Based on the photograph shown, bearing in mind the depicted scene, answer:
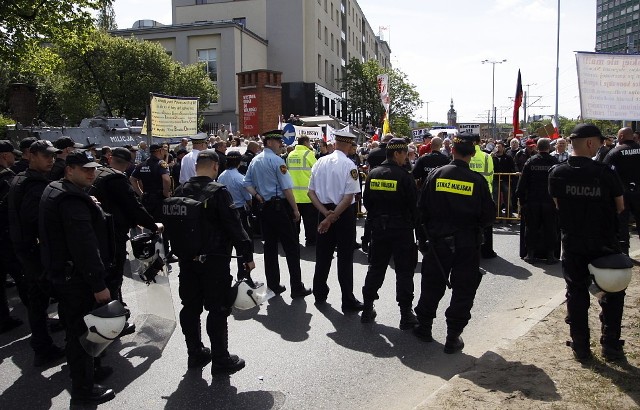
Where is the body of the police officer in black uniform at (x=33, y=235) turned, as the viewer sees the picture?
to the viewer's right

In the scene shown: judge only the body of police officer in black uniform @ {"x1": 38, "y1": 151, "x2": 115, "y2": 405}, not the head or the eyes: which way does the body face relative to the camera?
to the viewer's right

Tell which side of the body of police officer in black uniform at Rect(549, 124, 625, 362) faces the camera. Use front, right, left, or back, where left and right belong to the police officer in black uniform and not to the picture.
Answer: back

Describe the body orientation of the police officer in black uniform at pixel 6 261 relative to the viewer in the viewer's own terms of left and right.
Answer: facing to the right of the viewer

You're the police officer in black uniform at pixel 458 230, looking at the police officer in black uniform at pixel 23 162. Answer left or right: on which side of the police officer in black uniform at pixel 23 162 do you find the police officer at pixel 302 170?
right

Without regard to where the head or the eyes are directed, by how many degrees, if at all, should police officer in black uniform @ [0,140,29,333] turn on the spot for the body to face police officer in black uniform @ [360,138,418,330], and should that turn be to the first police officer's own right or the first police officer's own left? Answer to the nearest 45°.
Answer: approximately 45° to the first police officer's own right

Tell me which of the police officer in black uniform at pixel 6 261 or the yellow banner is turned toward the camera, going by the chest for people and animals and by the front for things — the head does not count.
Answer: the yellow banner

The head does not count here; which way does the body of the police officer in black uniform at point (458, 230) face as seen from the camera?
away from the camera

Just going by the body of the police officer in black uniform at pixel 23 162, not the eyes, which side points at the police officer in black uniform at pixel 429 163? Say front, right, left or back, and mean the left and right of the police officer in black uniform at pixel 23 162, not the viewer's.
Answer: front

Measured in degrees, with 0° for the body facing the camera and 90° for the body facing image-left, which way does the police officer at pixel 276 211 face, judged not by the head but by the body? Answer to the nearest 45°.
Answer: approximately 225°

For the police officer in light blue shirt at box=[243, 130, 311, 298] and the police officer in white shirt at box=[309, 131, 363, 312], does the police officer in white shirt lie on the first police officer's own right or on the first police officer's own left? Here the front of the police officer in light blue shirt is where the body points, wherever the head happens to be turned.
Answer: on the first police officer's own right

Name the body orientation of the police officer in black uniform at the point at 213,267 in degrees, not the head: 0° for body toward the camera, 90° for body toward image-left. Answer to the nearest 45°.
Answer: approximately 225°

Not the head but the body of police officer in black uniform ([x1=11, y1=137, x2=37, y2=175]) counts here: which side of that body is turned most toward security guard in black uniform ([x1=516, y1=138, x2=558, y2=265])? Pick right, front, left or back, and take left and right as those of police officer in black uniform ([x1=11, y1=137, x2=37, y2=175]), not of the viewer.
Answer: front

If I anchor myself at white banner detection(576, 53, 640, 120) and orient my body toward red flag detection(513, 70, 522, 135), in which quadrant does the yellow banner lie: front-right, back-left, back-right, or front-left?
front-left

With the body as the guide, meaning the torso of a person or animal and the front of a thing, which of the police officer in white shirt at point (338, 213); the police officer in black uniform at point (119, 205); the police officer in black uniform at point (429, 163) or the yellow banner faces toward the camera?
the yellow banner
